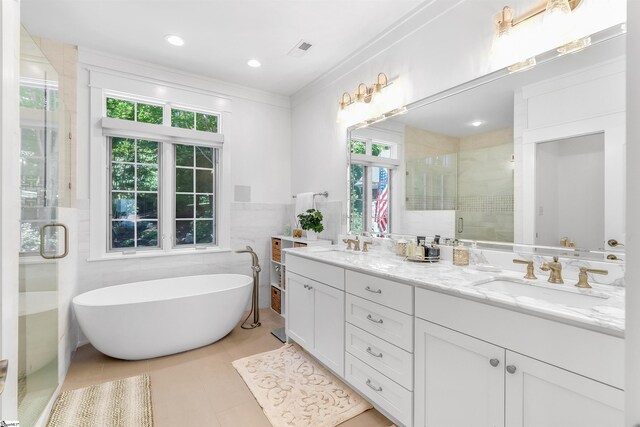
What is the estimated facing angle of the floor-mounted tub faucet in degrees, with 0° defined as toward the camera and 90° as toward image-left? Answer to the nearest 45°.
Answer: approximately 90°

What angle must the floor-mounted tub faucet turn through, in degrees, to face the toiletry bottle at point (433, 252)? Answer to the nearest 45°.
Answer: approximately 135° to its left

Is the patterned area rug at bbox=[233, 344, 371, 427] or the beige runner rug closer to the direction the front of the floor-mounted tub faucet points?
the beige runner rug

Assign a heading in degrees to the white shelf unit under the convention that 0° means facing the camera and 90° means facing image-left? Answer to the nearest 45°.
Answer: approximately 45°

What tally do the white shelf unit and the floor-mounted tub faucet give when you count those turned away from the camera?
0

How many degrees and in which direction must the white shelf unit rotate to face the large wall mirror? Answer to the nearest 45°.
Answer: approximately 90° to its left

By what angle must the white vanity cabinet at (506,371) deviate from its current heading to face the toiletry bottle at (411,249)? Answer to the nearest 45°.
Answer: approximately 90° to its right

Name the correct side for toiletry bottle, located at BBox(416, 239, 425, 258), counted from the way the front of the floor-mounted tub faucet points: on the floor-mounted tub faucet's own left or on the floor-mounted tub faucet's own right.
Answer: on the floor-mounted tub faucet's own left
